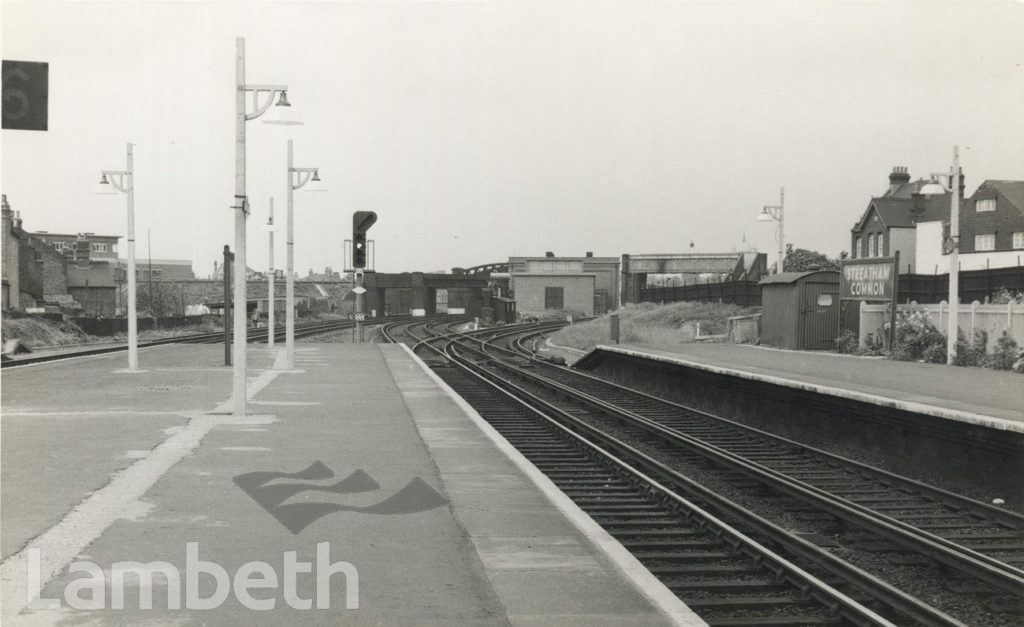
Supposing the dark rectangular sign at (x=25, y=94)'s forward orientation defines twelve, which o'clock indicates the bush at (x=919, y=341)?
The bush is roughly at 8 o'clock from the dark rectangular sign.

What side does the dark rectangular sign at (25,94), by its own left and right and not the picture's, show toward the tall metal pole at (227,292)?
back

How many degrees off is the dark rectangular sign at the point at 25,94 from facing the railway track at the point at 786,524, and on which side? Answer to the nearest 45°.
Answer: approximately 90° to its left

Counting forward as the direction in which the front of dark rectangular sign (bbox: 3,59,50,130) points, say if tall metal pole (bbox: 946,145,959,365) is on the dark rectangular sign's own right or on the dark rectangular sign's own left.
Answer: on the dark rectangular sign's own left

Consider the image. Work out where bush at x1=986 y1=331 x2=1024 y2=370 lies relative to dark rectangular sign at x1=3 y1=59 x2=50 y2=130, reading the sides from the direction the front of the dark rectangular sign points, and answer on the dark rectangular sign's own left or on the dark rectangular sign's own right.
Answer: on the dark rectangular sign's own left

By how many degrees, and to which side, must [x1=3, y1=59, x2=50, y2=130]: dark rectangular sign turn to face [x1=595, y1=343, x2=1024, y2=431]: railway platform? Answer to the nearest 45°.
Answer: approximately 90° to its left

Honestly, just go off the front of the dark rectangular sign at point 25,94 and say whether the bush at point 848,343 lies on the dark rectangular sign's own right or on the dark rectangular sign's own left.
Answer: on the dark rectangular sign's own left

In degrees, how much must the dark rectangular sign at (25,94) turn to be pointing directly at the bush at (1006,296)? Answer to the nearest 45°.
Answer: approximately 90° to its left

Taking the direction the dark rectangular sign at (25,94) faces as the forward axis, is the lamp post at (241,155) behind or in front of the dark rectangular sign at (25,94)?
behind

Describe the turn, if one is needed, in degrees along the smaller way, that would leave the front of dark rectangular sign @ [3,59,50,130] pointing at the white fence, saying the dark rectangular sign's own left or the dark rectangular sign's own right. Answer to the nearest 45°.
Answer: approximately 90° to the dark rectangular sign's own left

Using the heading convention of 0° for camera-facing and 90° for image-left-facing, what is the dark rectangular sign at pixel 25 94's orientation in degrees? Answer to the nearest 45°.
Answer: approximately 0°
